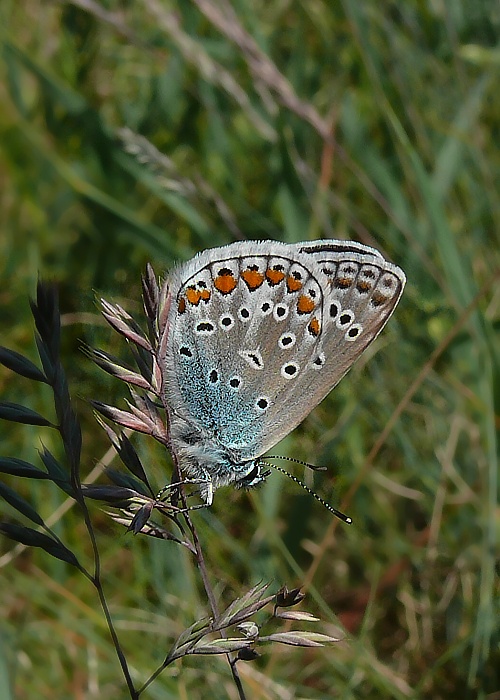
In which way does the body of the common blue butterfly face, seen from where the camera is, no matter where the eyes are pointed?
to the viewer's right
